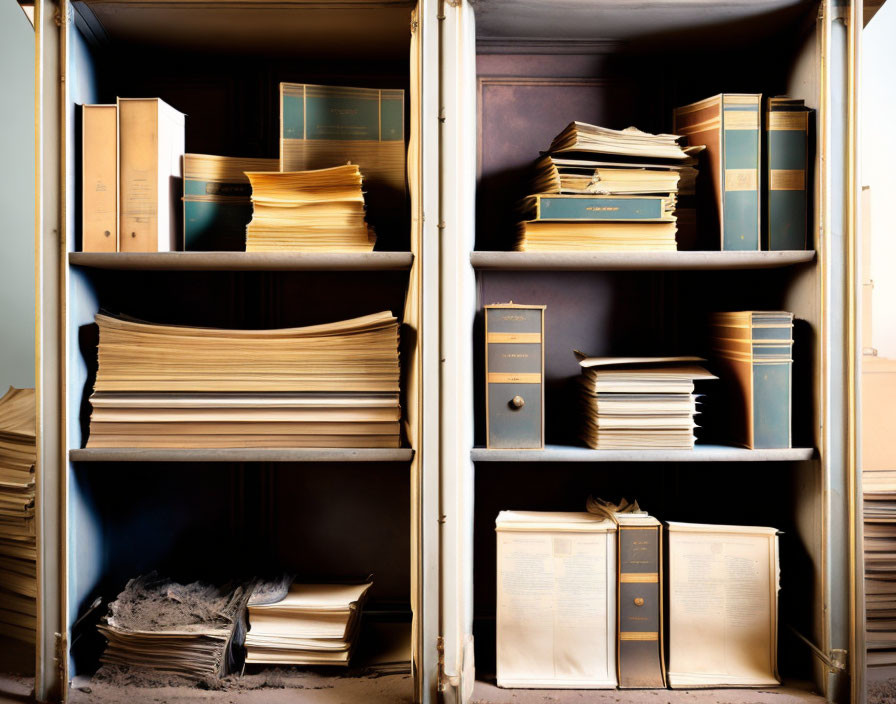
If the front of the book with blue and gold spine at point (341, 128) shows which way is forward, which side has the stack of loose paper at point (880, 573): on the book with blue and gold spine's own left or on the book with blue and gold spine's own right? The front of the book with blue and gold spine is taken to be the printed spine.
on the book with blue and gold spine's own left

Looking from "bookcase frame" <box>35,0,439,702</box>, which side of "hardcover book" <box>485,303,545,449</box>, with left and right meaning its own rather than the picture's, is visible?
right

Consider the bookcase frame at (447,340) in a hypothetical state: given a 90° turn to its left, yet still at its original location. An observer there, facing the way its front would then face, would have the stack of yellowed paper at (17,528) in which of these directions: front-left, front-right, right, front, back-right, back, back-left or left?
back

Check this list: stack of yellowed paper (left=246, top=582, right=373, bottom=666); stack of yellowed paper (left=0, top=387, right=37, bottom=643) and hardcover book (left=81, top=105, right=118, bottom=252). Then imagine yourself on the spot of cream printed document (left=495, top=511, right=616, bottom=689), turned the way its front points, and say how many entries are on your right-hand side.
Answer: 3

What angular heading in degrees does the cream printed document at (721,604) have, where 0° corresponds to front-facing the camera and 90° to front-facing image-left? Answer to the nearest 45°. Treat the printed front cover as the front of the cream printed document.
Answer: approximately 0°

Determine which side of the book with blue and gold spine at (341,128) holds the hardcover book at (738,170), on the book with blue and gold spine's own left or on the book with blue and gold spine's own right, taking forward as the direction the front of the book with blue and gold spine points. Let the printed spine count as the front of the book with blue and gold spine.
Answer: on the book with blue and gold spine's own left
